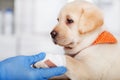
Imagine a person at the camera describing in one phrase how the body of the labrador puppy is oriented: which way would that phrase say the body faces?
to the viewer's left
